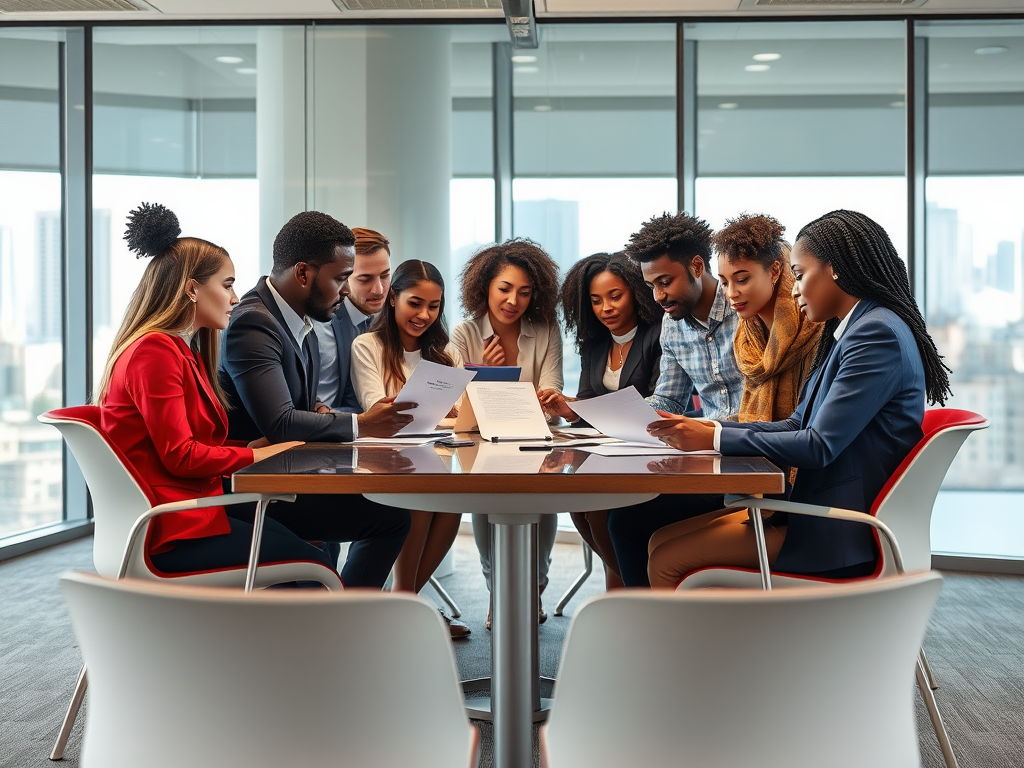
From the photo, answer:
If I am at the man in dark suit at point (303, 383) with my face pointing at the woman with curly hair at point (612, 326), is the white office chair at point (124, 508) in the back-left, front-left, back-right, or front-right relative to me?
back-right

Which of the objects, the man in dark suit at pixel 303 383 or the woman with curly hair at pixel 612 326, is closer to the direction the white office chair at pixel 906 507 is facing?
the man in dark suit

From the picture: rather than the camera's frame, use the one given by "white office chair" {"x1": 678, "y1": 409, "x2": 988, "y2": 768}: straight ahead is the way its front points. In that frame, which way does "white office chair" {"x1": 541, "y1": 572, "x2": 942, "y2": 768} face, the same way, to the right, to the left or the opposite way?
to the right

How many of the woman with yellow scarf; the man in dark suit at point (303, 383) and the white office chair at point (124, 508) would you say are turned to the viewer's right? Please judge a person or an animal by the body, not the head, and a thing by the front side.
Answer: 2

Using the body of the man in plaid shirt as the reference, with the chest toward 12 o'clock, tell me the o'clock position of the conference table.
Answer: The conference table is roughly at 11 o'clock from the man in plaid shirt.

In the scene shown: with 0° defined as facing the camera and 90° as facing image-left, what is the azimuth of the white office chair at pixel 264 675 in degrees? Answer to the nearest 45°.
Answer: approximately 180°

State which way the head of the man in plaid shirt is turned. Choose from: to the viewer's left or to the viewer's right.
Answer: to the viewer's left

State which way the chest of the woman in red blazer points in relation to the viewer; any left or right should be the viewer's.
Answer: facing to the right of the viewer

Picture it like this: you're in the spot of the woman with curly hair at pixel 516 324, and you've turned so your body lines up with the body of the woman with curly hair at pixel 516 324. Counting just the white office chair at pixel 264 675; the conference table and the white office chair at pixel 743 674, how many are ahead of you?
3

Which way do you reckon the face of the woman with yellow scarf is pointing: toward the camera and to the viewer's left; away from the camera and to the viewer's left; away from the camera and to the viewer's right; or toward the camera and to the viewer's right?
toward the camera and to the viewer's left

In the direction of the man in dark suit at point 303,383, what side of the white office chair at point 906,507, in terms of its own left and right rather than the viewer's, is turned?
front
